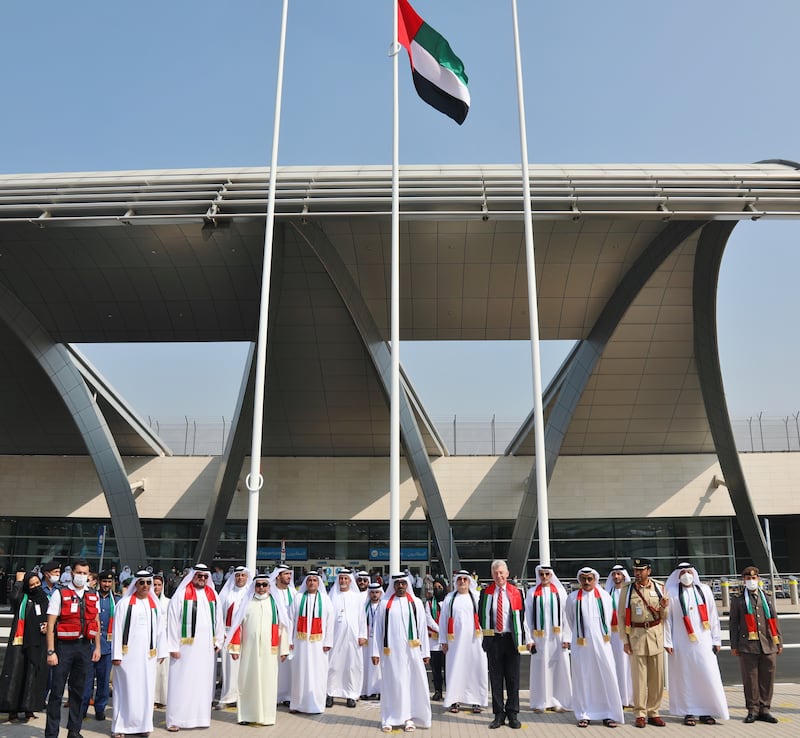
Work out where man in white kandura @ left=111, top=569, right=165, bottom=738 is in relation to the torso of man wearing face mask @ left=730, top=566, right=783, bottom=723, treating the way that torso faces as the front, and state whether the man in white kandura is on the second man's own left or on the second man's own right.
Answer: on the second man's own right

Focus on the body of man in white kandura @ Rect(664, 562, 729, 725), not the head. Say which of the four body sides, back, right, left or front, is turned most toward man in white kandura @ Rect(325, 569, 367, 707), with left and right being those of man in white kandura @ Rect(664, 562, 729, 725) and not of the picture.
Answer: right

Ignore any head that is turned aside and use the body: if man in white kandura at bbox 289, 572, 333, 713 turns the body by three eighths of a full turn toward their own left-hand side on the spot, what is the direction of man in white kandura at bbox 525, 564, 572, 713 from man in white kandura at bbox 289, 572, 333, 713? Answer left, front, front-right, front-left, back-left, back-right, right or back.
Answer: front-right

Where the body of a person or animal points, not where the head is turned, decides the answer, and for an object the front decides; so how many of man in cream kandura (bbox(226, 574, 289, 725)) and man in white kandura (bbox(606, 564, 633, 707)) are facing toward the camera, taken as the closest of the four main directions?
2

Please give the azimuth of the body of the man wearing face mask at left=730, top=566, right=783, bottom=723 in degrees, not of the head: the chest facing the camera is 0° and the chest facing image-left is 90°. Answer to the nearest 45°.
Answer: approximately 0°

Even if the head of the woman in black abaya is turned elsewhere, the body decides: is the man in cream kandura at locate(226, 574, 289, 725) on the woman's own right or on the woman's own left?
on the woman's own left
